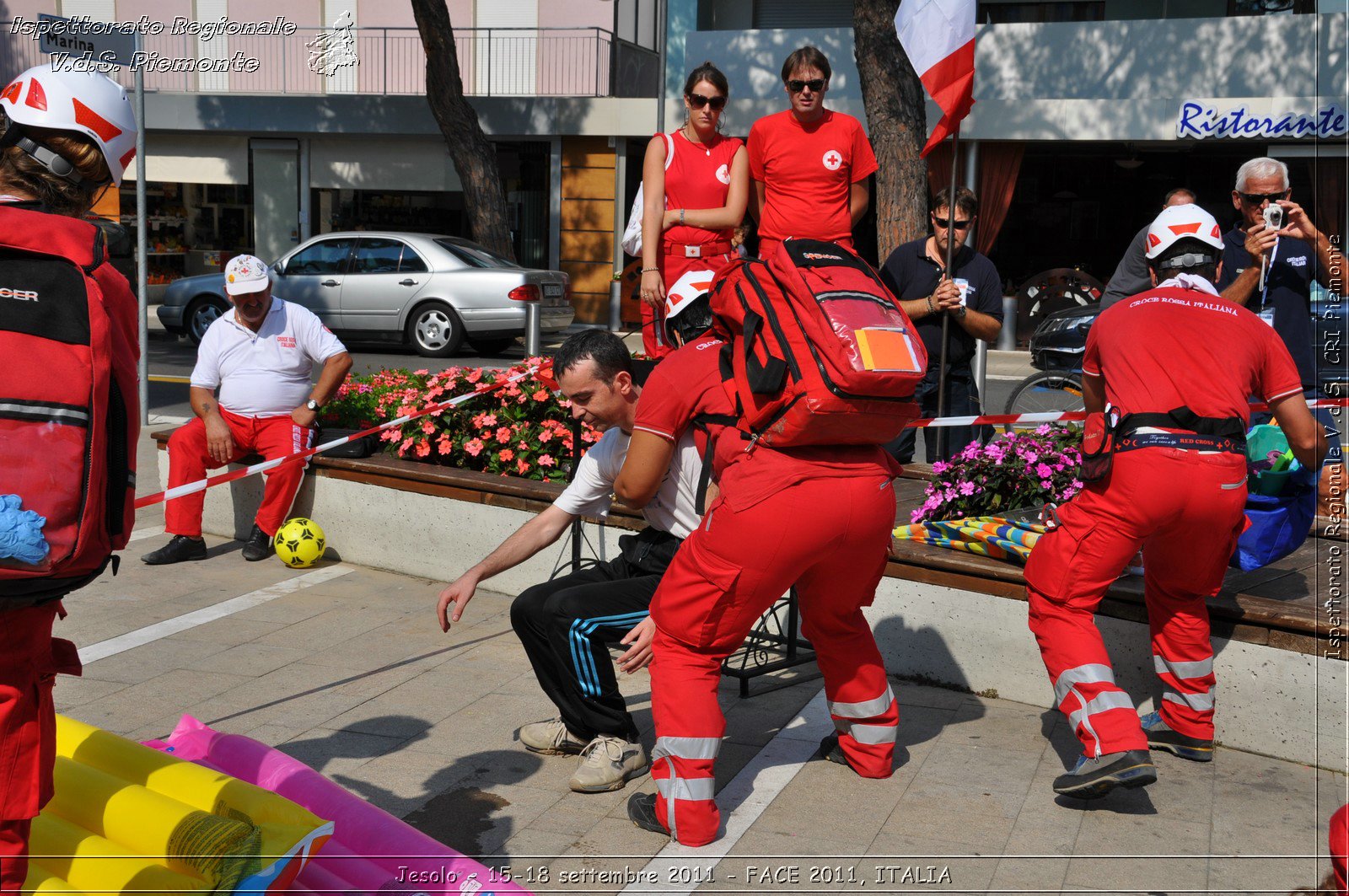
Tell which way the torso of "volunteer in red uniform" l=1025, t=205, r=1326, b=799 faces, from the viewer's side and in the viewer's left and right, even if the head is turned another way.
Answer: facing away from the viewer

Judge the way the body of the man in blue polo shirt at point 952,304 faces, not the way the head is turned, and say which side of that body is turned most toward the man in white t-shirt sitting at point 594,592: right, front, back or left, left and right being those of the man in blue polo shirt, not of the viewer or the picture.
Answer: front

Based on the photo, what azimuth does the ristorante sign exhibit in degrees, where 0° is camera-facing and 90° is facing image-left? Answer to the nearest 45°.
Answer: approximately 0°

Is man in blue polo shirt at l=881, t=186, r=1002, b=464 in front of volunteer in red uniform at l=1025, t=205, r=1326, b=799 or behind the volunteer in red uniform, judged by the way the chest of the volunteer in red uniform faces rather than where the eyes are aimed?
in front

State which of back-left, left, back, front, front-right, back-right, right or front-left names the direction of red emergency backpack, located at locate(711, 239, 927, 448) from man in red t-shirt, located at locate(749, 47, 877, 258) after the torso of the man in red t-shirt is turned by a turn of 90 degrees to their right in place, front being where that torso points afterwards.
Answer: left

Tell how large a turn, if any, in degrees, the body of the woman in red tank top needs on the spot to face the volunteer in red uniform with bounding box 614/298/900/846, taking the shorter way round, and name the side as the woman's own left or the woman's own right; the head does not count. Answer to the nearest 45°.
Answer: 0° — they already face them

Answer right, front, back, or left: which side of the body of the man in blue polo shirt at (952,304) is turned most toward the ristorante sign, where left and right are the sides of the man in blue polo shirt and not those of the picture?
back

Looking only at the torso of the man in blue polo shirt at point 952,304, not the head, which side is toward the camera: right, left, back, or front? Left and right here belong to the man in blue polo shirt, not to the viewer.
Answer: front

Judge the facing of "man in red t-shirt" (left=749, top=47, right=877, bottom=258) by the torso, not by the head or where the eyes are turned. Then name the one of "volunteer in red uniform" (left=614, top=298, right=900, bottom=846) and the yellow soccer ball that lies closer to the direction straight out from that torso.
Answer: the volunteer in red uniform

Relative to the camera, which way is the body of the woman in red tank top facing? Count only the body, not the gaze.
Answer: toward the camera

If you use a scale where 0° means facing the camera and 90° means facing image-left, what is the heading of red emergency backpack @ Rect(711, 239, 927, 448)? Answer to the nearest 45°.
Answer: approximately 315°

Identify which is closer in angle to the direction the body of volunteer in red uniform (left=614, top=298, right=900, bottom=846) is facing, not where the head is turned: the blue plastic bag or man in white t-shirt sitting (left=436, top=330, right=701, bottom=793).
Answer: the man in white t-shirt sitting

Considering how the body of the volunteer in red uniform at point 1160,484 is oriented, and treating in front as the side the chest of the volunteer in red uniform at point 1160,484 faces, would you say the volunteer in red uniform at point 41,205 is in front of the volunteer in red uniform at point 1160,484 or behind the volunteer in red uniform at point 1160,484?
behind

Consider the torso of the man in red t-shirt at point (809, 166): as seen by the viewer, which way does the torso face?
toward the camera

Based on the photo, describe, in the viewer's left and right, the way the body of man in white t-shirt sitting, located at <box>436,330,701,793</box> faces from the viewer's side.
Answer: facing the viewer and to the left of the viewer

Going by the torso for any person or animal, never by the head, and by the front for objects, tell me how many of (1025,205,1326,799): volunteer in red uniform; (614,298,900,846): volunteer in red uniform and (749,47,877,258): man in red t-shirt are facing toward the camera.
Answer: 1

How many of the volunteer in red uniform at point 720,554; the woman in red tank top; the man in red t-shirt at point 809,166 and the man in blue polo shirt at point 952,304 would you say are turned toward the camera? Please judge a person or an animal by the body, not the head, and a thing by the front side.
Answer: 3

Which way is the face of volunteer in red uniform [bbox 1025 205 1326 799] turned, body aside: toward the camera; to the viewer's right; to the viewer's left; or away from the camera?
away from the camera

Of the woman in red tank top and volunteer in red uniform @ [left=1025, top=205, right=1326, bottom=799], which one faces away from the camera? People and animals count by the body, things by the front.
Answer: the volunteer in red uniform

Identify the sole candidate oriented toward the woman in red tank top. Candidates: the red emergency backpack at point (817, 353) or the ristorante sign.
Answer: the ristorante sign
